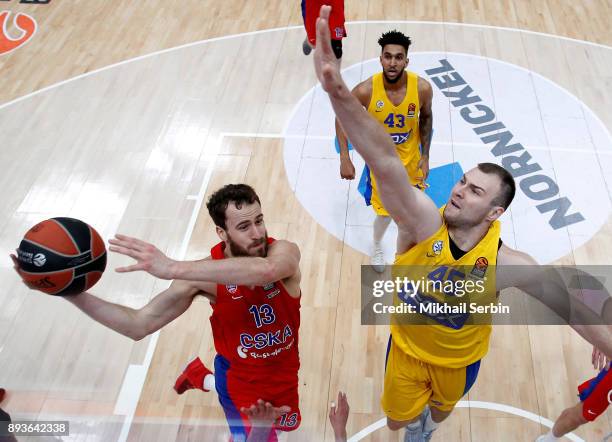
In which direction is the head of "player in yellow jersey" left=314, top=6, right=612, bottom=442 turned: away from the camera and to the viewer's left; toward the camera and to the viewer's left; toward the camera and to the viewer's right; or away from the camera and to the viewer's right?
toward the camera and to the viewer's left

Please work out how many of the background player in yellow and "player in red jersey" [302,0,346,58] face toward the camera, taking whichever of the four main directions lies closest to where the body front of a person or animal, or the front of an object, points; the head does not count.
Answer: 2

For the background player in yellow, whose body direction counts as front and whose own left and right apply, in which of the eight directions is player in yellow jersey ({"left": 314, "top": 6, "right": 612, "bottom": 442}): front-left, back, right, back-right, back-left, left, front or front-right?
front

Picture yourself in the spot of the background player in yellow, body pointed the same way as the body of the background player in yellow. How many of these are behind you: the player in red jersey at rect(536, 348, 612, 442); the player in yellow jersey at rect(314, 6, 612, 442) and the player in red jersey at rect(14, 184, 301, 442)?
0

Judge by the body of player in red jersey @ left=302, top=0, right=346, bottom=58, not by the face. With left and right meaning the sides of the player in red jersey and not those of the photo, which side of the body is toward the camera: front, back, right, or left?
front

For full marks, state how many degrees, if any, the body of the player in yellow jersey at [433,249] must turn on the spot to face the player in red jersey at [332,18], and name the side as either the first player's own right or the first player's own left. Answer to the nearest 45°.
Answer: approximately 135° to the first player's own right

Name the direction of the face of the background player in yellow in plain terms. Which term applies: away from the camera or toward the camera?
toward the camera

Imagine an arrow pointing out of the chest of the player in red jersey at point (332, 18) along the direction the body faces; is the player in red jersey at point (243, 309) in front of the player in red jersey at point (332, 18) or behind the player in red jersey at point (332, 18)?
in front

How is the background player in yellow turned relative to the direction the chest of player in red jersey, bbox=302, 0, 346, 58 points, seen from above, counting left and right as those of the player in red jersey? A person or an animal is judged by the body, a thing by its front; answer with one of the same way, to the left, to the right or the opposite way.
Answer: the same way

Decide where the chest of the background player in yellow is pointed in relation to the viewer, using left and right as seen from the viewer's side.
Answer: facing the viewer

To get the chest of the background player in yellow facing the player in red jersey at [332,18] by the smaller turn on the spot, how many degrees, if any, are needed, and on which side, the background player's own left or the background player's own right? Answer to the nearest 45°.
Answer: approximately 180°
